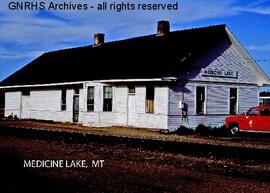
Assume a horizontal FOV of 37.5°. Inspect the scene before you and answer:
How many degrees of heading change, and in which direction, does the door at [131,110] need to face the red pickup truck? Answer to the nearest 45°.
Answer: approximately 90° to its left

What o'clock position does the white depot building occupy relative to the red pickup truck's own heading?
The white depot building is roughly at 1 o'clock from the red pickup truck.

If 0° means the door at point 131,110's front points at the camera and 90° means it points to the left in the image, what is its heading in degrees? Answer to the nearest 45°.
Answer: approximately 45°

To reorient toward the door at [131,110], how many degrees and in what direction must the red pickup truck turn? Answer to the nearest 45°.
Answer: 0° — it already faces it

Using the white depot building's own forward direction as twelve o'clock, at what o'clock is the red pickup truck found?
The red pickup truck is roughly at 9 o'clock from the white depot building.

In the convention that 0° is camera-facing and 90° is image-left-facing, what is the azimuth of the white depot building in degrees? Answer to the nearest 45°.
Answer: approximately 45°

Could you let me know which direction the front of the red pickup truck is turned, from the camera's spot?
facing to the left of the viewer
